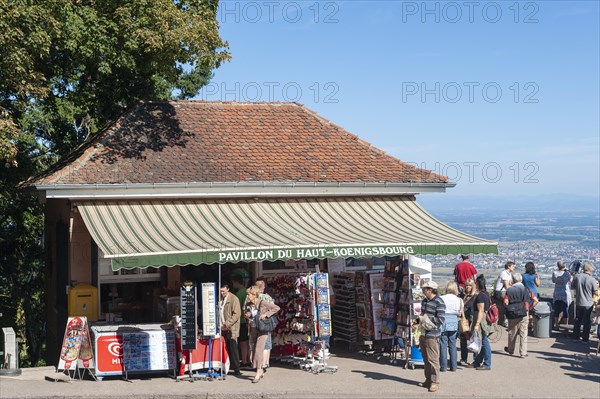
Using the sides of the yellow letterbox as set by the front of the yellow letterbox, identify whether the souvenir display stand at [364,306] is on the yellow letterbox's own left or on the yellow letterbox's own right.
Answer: on the yellow letterbox's own left

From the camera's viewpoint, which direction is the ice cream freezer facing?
toward the camera

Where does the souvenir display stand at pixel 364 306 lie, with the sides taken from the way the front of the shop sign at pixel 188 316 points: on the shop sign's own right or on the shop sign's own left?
on the shop sign's own left

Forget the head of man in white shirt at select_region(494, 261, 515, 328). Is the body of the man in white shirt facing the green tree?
no

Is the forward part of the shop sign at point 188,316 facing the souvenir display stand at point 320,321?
no

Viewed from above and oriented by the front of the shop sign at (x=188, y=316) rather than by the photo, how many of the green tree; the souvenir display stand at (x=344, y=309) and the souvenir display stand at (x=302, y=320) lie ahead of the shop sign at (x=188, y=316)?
0

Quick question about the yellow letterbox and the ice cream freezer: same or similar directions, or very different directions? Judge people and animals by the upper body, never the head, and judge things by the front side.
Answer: same or similar directions

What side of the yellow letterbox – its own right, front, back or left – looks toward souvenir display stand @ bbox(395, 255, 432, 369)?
left

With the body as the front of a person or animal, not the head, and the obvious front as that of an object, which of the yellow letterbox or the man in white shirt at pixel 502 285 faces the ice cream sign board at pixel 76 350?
the yellow letterbox

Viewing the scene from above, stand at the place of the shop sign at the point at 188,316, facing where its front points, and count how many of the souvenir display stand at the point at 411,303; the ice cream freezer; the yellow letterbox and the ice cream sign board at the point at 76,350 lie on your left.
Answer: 1

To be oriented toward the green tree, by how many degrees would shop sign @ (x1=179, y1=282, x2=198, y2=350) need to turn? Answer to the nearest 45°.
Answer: approximately 135° to its right

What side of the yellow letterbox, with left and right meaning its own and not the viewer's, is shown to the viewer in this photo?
front

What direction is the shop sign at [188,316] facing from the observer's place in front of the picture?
facing the viewer

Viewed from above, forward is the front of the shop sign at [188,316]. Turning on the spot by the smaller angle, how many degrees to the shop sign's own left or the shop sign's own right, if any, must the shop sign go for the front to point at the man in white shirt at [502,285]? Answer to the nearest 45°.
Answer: approximately 135° to the shop sign's own left
